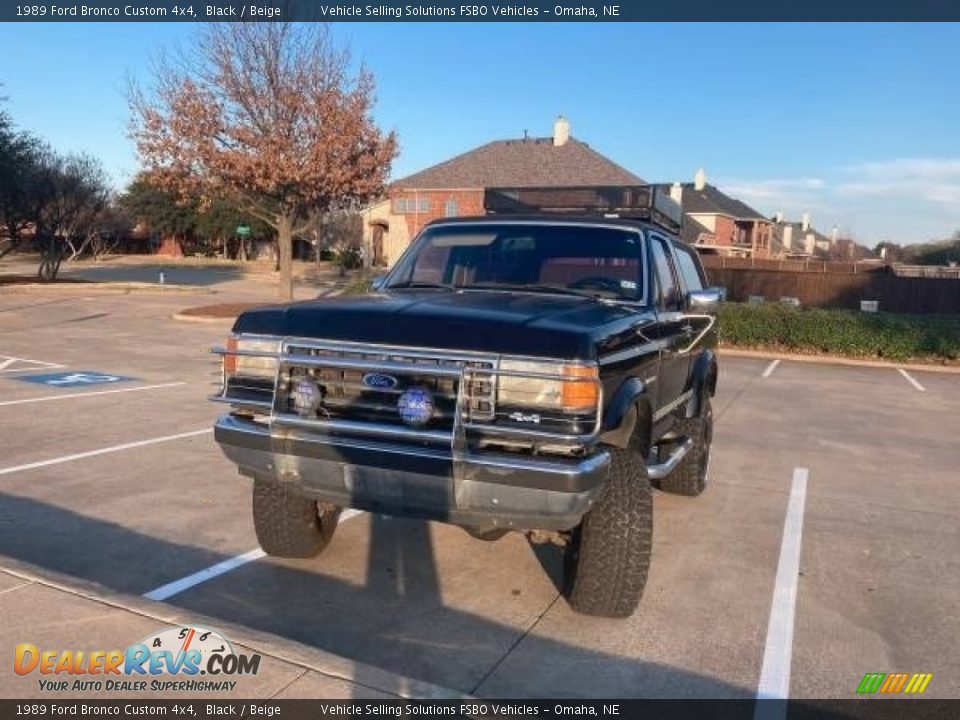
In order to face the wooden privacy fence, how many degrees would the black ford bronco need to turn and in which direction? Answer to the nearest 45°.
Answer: approximately 180°

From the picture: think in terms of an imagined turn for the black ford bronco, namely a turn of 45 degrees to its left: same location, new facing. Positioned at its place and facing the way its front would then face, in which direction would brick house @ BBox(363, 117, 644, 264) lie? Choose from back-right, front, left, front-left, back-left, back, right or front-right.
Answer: back

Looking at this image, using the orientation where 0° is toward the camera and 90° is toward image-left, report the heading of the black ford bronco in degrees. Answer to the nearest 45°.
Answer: approximately 45°

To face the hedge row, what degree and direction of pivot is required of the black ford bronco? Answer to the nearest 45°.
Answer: approximately 180°
